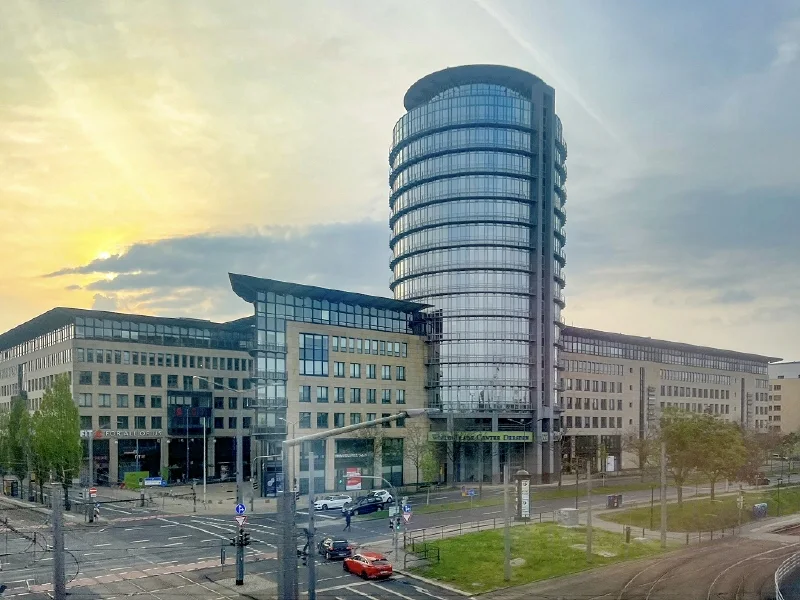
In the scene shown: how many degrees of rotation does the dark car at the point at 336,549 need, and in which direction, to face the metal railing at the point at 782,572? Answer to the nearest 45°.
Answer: approximately 135° to its right

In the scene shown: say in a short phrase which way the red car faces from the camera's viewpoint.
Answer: facing away from the viewer and to the left of the viewer

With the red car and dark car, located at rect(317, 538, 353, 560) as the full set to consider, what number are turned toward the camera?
0

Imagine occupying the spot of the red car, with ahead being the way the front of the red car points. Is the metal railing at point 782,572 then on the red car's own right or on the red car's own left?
on the red car's own right

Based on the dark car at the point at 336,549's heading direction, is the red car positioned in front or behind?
behind

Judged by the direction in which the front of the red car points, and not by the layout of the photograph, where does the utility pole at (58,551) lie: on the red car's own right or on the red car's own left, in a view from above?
on the red car's own left

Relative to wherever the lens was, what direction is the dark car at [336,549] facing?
facing away from the viewer and to the left of the viewer

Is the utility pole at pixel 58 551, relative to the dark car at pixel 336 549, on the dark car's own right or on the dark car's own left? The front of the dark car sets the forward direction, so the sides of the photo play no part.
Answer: on the dark car's own left

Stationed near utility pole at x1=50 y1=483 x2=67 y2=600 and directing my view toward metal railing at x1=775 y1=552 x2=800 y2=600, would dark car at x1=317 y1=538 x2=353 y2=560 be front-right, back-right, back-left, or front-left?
front-left

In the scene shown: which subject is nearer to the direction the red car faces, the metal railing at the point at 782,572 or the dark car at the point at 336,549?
the dark car

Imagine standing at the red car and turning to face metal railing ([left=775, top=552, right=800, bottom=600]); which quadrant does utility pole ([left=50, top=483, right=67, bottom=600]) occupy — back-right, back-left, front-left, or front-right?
back-right

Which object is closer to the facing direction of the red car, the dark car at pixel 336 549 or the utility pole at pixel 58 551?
the dark car

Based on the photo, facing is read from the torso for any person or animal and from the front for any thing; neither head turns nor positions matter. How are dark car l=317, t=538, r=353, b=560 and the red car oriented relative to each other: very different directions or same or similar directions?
same or similar directions

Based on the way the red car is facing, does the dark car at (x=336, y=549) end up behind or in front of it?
in front
